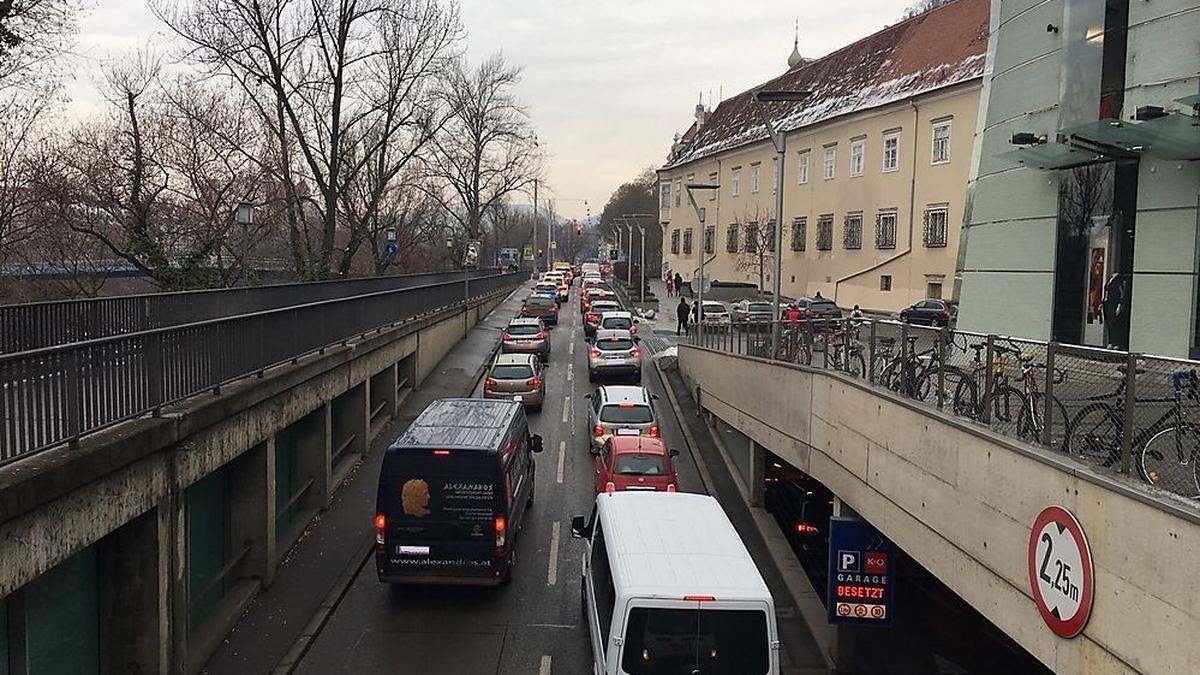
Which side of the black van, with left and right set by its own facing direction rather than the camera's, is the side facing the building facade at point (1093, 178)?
right

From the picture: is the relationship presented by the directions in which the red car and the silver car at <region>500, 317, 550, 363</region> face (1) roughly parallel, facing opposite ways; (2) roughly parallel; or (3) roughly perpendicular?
roughly parallel

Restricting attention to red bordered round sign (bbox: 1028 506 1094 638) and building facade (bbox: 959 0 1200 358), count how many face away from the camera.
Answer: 0

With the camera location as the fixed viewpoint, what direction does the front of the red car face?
facing away from the viewer

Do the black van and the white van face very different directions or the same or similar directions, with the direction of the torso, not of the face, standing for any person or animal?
same or similar directions

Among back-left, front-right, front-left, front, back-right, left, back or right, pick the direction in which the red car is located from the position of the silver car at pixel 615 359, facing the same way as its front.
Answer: back

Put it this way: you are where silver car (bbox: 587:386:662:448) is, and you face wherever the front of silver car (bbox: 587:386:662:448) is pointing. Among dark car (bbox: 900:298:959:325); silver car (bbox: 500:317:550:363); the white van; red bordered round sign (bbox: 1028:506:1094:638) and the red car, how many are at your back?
3

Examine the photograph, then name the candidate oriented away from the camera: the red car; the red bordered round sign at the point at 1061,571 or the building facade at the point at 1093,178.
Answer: the red car

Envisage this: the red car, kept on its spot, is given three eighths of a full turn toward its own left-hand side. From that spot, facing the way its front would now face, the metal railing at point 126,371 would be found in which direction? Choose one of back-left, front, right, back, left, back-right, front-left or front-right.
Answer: front

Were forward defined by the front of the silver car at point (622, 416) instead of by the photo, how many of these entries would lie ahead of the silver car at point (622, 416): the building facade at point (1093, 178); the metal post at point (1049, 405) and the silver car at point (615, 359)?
1

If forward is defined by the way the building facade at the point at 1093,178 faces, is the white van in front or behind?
in front

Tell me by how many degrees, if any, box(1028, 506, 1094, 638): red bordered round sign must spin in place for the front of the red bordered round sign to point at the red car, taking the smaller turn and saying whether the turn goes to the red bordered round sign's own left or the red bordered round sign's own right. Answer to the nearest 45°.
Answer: approximately 90° to the red bordered round sign's own right

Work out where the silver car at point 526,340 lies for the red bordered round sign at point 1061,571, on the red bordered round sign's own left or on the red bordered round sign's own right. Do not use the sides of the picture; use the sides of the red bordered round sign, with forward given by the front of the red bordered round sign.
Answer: on the red bordered round sign's own right

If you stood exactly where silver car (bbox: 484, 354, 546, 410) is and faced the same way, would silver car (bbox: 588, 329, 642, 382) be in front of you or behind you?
in front

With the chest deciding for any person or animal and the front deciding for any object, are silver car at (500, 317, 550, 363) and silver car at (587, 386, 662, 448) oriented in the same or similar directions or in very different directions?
same or similar directions

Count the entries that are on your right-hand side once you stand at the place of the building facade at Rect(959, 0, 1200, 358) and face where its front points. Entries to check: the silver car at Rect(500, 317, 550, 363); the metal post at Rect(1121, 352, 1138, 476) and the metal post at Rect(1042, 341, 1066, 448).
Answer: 1

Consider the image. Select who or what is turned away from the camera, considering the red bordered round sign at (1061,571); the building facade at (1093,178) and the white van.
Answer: the white van

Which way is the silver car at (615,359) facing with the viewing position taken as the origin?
facing away from the viewer

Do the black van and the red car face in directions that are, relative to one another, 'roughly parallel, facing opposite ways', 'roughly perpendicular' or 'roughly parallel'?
roughly parallel
